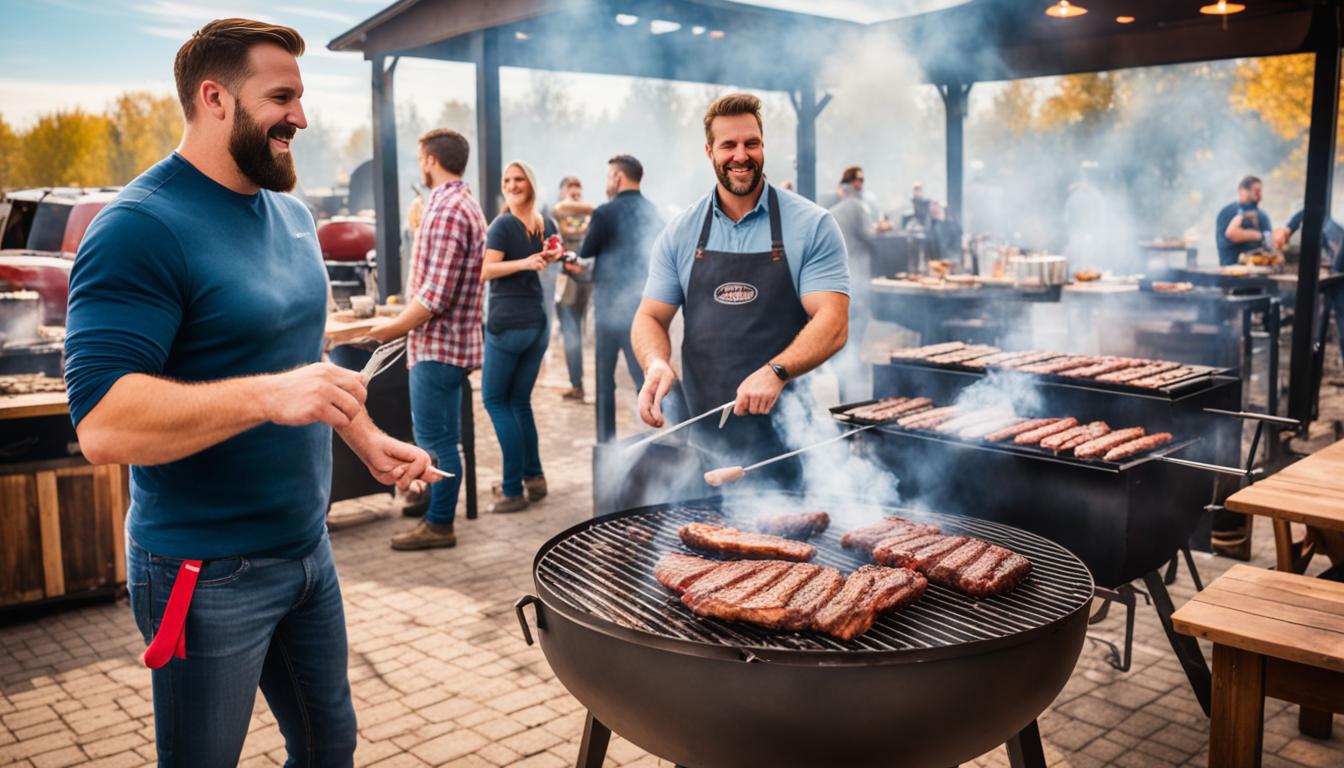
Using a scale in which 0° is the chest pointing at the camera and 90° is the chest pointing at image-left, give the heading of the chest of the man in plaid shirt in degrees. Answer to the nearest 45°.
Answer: approximately 90°

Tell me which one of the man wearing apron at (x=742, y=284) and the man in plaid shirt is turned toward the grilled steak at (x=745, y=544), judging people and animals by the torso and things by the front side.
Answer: the man wearing apron

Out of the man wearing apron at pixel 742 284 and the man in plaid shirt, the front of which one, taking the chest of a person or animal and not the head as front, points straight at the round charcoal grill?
the man wearing apron

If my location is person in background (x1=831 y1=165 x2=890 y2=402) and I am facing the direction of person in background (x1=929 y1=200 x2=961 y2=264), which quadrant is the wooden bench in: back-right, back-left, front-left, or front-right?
back-right

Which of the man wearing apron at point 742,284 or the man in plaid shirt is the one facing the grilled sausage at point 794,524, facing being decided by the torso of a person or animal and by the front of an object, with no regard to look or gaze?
the man wearing apron

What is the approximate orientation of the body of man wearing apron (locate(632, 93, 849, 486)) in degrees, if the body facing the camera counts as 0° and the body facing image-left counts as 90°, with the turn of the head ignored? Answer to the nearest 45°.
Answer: approximately 0°

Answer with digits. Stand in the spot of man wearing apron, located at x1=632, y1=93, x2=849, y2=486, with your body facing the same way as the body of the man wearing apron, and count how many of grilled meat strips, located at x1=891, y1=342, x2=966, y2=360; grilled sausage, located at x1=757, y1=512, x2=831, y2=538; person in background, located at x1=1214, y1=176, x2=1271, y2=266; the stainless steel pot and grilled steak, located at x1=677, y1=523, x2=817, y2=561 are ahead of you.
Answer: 2

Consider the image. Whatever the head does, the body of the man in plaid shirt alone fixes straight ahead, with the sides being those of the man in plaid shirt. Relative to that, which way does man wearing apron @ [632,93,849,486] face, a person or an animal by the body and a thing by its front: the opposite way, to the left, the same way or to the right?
to the left

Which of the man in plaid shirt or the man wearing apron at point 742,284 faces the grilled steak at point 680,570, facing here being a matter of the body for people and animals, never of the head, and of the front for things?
the man wearing apron

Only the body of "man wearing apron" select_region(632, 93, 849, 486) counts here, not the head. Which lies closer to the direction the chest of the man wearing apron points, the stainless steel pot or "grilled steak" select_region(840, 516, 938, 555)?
the grilled steak

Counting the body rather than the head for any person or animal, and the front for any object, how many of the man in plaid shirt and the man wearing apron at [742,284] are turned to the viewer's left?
1
